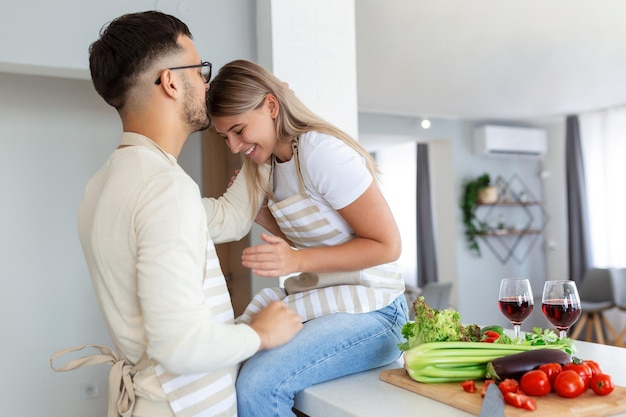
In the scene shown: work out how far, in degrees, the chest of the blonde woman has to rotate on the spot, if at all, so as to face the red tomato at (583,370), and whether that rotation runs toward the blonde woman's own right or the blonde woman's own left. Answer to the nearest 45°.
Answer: approximately 90° to the blonde woman's own left

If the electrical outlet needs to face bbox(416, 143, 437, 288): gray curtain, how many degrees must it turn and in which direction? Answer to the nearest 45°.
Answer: approximately 135° to its left

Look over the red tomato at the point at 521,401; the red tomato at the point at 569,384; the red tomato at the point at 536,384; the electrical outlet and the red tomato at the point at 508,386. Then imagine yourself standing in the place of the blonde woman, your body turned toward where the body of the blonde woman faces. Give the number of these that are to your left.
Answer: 4

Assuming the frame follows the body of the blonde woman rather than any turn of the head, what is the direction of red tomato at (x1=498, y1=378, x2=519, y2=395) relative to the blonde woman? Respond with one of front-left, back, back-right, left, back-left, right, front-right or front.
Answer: left

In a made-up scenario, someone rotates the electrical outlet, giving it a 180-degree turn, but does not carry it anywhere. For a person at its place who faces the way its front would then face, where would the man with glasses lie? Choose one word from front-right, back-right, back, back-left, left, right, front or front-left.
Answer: back

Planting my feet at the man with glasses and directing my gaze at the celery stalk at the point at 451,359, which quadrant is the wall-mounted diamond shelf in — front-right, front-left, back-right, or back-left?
front-left

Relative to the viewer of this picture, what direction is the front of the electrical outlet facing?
facing the viewer

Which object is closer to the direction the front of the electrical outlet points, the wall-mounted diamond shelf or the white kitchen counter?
the white kitchen counter

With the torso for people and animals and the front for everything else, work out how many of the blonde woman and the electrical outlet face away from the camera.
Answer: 0

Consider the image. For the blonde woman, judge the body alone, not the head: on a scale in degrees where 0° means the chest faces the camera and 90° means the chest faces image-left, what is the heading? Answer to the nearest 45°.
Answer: approximately 45°

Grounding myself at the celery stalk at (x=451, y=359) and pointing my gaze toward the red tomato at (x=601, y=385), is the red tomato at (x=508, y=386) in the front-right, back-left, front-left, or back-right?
front-right

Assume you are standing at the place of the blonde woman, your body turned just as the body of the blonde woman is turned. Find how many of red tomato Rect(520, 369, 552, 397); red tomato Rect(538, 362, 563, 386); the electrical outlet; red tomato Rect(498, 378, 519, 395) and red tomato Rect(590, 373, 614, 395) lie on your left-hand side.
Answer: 4

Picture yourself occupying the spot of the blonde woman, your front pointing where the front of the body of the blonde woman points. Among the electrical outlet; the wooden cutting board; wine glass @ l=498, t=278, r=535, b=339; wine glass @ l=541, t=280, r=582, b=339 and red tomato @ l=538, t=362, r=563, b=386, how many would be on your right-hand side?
1

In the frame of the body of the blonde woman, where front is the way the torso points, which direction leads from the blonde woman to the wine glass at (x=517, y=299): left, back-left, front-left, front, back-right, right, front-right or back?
back-left

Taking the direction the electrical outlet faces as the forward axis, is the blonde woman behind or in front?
in front
